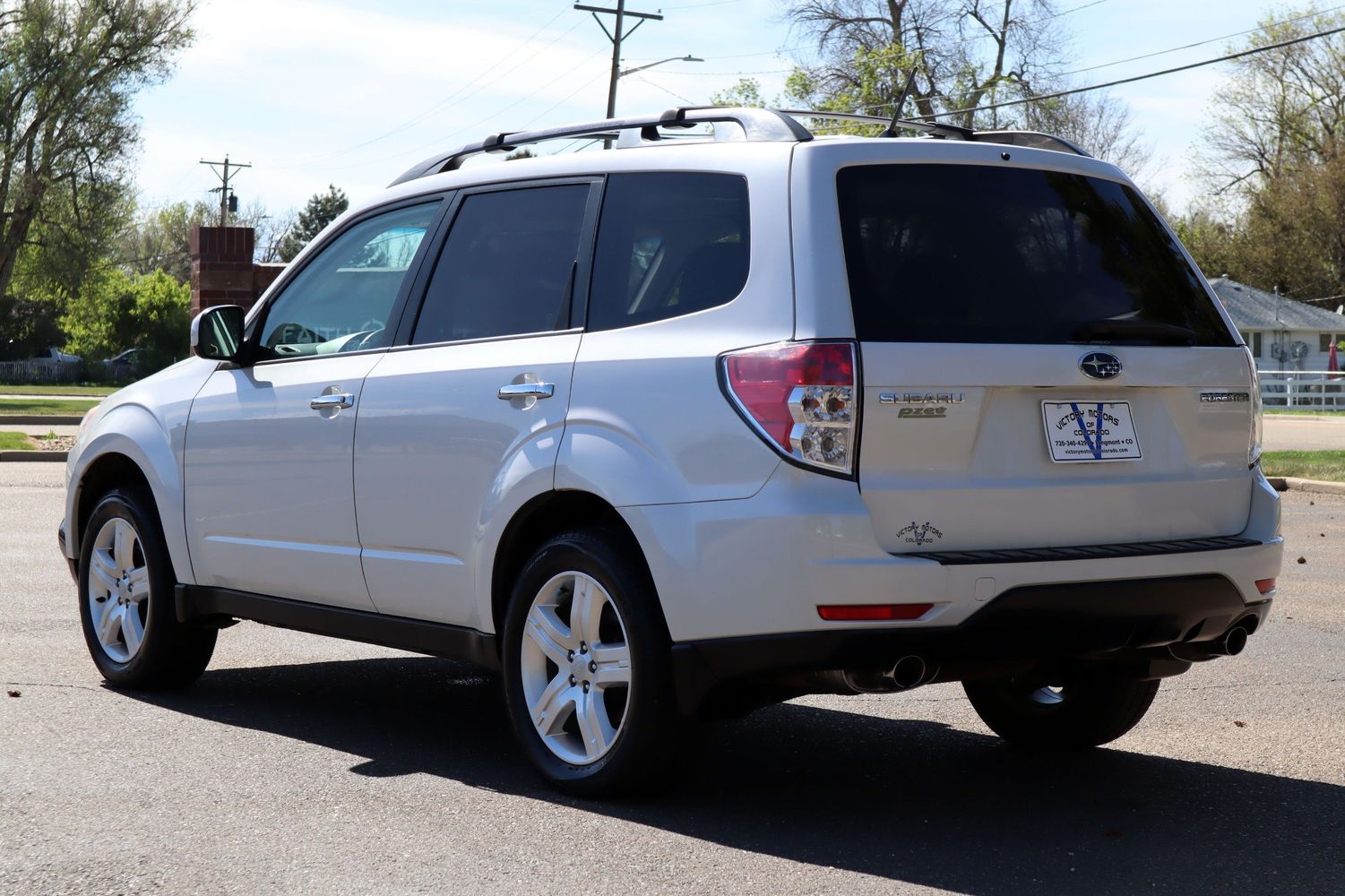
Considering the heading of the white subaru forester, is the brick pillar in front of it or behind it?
in front

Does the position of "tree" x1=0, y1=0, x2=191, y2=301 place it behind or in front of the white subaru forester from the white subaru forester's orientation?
in front

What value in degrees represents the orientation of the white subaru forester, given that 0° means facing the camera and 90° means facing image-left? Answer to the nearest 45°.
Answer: approximately 135°
